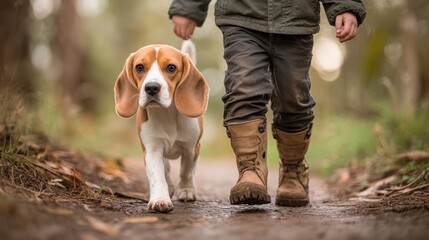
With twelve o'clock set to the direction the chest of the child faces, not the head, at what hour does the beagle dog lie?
The beagle dog is roughly at 3 o'clock from the child.

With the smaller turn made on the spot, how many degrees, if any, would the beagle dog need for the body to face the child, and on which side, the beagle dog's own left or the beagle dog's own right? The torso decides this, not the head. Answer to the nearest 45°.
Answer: approximately 90° to the beagle dog's own left

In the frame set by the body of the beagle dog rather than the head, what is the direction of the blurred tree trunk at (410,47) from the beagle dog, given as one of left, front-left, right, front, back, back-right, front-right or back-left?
back-left

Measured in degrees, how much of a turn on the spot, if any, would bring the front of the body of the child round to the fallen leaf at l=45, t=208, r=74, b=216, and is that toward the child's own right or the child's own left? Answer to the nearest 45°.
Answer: approximately 45° to the child's own right

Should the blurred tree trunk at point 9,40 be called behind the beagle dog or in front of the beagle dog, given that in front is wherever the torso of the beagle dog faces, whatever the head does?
behind

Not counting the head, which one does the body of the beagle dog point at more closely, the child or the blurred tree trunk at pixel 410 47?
the child

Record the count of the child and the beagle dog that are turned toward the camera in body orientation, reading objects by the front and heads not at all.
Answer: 2

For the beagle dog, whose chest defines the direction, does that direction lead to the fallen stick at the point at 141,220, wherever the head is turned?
yes

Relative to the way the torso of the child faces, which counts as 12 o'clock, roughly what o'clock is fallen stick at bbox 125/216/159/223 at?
The fallen stick is roughly at 1 o'clock from the child.

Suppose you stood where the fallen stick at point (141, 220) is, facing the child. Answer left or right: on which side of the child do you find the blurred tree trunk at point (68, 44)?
left

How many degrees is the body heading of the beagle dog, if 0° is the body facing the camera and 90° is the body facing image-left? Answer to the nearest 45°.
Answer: approximately 0°

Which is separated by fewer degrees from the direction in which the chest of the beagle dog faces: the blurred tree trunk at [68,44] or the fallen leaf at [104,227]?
the fallen leaf
